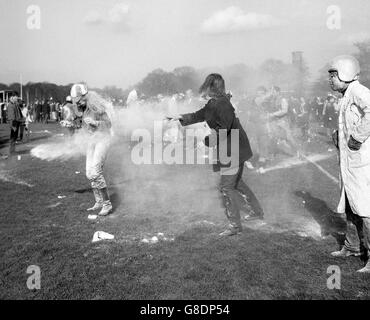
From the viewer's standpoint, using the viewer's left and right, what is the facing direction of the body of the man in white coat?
facing to the left of the viewer

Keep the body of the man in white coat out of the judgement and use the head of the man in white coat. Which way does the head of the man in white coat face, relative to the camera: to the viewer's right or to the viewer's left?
to the viewer's left

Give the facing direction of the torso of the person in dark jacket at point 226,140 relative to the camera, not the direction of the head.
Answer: to the viewer's left
